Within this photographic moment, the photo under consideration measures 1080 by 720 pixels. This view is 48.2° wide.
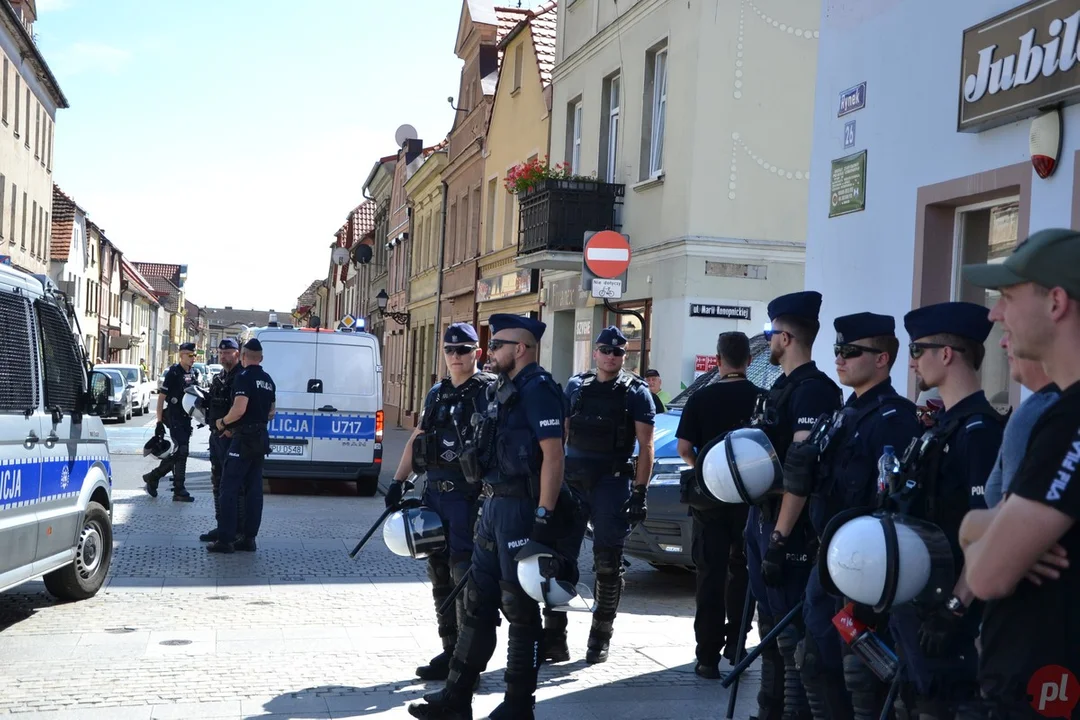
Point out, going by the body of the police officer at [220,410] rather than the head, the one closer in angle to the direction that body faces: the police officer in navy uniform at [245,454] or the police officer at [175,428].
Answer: the police officer in navy uniform

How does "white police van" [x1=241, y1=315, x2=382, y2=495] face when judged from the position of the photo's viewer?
facing away from the viewer

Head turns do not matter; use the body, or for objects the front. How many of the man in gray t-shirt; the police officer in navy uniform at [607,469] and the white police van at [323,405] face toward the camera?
1

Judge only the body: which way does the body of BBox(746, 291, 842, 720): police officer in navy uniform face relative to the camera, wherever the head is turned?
to the viewer's left

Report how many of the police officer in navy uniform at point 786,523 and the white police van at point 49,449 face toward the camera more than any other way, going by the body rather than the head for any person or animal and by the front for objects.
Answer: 0

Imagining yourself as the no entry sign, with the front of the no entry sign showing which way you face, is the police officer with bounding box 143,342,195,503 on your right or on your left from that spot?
on your right

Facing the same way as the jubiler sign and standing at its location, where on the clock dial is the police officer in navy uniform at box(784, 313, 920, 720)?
The police officer in navy uniform is roughly at 11 o'clock from the jubiler sign.

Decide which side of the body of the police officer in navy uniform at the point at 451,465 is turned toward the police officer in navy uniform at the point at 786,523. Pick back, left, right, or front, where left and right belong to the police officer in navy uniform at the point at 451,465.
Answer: left

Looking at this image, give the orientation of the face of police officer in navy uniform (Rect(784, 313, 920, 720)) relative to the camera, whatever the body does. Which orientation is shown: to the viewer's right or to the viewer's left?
to the viewer's left

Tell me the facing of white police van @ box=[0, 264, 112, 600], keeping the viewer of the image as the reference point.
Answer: facing away from the viewer and to the right of the viewer

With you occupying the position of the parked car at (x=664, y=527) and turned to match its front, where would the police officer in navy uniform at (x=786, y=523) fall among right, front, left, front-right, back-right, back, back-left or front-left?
front-left

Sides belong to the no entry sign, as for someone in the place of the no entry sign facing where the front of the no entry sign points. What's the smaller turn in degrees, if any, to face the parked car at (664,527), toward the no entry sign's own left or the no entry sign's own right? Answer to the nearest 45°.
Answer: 0° — it already faces it

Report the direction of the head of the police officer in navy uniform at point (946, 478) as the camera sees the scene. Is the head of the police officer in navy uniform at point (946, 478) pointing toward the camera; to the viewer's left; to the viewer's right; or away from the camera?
to the viewer's left

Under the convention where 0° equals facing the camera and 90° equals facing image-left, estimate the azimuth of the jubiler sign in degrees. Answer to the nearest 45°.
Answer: approximately 45°

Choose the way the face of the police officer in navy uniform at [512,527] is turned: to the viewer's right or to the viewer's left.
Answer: to the viewer's left

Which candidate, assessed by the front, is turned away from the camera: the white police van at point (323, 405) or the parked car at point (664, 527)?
the white police van
